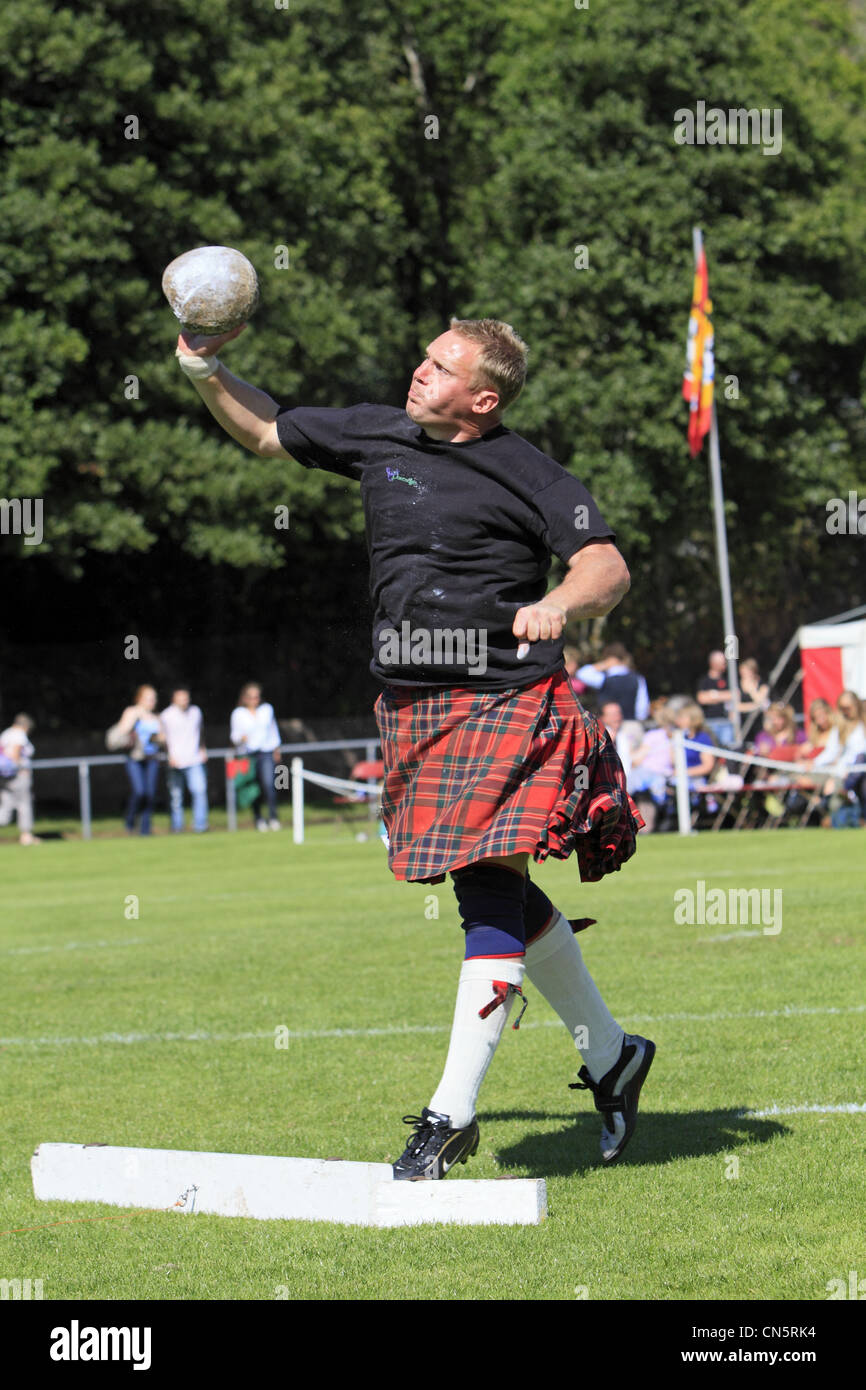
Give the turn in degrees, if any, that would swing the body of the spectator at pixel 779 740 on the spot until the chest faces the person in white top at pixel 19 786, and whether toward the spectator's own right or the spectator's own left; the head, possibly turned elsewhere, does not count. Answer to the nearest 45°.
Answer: approximately 90° to the spectator's own right

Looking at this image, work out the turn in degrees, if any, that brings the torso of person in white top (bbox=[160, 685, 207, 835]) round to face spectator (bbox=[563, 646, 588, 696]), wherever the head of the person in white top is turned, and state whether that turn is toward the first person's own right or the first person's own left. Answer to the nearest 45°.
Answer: approximately 90° to the first person's own left

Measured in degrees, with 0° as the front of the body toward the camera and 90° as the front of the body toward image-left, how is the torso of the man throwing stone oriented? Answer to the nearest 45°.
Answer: approximately 45°

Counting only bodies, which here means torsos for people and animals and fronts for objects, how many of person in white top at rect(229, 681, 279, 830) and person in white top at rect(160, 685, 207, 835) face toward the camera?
2

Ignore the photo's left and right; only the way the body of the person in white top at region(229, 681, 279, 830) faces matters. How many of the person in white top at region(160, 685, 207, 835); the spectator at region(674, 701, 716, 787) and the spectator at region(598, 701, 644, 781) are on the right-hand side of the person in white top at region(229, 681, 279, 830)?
1

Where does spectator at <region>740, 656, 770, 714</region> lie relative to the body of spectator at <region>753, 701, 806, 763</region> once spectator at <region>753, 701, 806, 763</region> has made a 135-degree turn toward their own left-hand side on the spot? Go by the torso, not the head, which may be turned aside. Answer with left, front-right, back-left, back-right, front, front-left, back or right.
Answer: front-left

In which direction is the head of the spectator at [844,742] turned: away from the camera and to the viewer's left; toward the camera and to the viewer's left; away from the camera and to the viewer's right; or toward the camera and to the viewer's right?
toward the camera and to the viewer's left

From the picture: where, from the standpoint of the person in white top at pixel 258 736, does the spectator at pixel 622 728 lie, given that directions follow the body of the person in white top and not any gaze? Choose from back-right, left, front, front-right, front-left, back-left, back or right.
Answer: front-left

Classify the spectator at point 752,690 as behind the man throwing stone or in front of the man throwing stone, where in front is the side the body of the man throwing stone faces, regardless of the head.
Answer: behind

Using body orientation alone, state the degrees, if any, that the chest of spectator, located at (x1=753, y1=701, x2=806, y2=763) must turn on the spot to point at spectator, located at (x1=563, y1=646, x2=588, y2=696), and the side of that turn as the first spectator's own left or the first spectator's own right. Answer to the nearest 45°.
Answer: approximately 135° to the first spectator's own right

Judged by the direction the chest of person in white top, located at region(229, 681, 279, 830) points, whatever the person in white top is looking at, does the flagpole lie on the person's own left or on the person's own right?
on the person's own left
